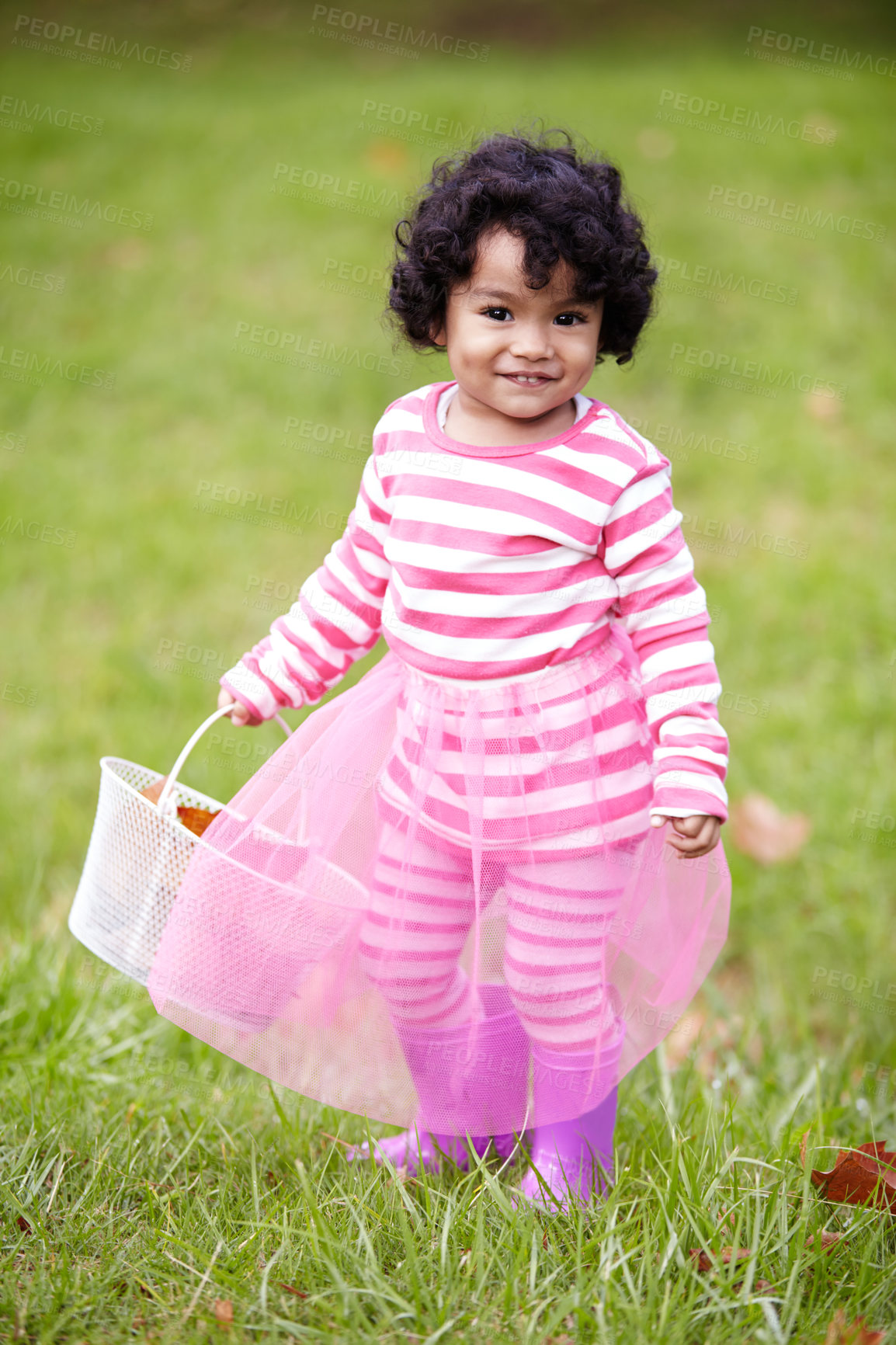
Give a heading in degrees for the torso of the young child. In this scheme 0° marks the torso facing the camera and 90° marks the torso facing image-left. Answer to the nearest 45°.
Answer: approximately 0°
